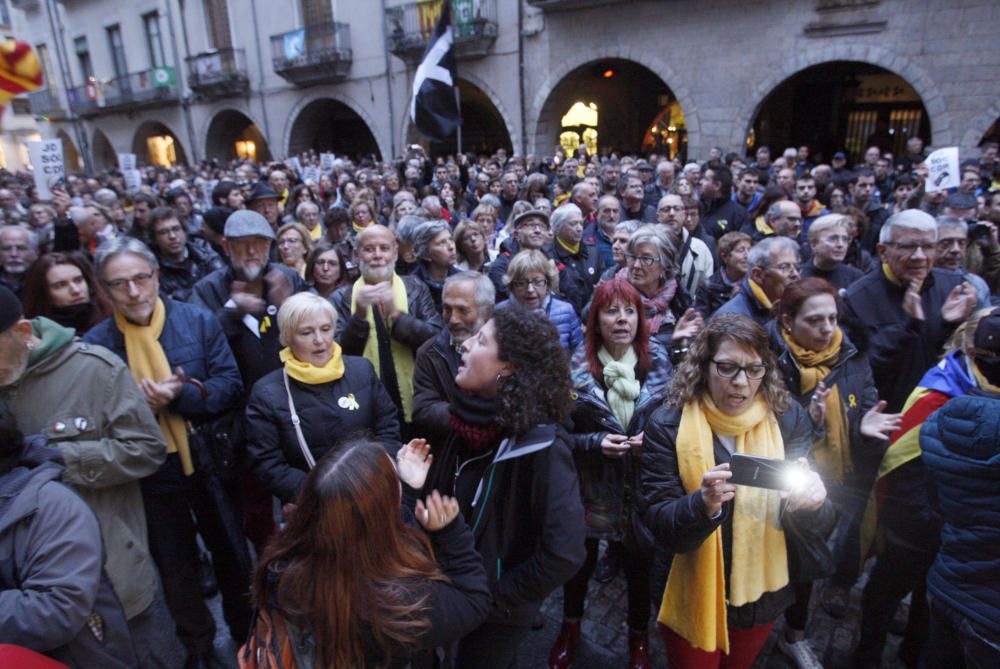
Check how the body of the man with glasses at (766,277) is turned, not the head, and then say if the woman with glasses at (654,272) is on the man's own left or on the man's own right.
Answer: on the man's own right

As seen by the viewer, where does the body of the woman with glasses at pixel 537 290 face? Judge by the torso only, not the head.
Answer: toward the camera

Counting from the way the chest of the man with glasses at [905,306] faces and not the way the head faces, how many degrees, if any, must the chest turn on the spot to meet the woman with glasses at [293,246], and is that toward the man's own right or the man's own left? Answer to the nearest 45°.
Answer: approximately 135° to the man's own right

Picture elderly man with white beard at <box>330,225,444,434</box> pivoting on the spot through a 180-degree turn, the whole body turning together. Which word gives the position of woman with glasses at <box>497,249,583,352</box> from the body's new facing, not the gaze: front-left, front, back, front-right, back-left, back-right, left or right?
right

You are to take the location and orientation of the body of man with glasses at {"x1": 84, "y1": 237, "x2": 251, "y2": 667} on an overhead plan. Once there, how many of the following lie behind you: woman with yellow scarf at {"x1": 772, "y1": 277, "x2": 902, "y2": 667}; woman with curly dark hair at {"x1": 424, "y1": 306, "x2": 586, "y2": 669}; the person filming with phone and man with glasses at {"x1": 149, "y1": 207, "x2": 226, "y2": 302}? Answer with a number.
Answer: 1

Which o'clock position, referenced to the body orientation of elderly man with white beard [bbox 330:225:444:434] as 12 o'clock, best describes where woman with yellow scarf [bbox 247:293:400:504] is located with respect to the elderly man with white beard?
The woman with yellow scarf is roughly at 1 o'clock from the elderly man with white beard.

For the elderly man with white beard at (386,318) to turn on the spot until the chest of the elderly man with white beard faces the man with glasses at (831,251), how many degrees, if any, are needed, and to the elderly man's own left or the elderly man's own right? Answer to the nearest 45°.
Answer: approximately 90° to the elderly man's own left

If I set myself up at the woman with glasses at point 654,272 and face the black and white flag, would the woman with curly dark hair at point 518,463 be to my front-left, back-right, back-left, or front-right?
back-left

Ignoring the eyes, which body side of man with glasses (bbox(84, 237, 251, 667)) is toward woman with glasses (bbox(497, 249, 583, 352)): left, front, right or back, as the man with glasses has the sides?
left

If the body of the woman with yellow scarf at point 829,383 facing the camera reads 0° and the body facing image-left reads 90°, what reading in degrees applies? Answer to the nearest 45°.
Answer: approximately 315°

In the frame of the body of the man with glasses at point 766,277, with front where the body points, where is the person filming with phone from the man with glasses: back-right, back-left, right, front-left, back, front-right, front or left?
front-right

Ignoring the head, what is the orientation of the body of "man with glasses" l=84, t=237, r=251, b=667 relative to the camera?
toward the camera

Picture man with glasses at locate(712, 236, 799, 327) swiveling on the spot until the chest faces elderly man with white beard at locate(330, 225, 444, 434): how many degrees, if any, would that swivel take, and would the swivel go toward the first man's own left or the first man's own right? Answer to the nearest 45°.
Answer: approximately 90° to the first man's own right

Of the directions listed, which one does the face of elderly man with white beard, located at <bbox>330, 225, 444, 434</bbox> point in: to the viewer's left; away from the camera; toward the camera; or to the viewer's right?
toward the camera

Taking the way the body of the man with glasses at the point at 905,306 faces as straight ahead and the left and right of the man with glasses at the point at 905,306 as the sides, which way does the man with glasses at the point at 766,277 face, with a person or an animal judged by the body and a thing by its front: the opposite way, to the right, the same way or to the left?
the same way

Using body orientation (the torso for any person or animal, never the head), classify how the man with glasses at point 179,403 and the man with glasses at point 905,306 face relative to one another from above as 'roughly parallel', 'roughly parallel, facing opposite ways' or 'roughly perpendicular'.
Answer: roughly parallel

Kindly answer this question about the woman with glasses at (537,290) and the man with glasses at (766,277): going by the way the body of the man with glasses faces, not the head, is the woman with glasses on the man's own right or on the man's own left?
on the man's own right

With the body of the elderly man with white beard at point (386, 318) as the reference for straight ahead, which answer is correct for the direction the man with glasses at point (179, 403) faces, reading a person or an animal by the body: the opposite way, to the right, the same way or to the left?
the same way

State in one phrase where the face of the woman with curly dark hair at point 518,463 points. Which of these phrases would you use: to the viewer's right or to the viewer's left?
to the viewer's left

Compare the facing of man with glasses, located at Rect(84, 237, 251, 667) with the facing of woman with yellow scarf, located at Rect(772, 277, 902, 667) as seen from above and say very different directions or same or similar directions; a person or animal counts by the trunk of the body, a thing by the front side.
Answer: same or similar directions

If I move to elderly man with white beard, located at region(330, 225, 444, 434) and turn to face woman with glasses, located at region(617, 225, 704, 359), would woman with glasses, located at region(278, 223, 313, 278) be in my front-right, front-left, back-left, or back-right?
back-left
